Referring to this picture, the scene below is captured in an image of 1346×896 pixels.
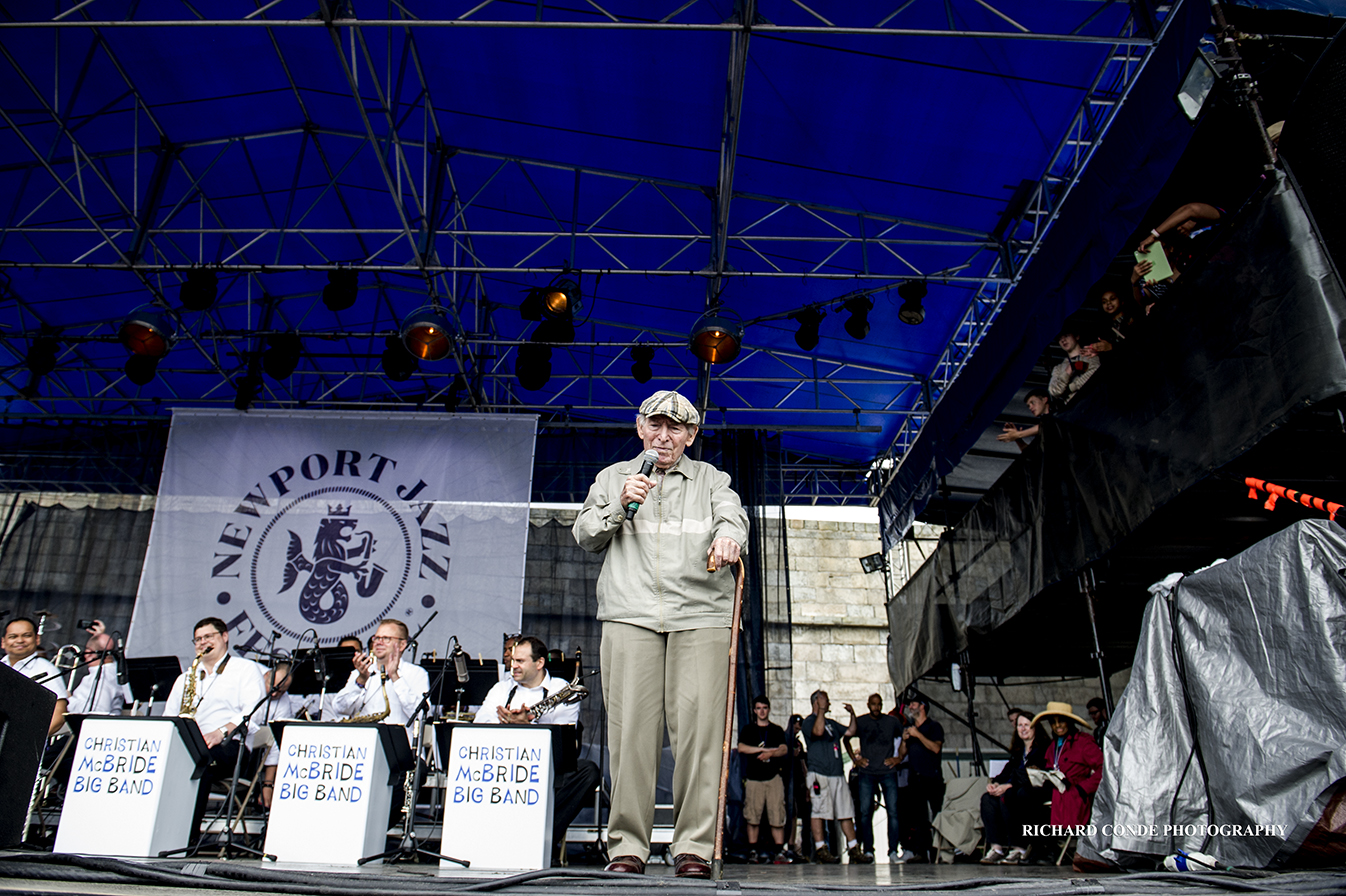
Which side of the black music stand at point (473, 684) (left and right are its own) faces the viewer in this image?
back

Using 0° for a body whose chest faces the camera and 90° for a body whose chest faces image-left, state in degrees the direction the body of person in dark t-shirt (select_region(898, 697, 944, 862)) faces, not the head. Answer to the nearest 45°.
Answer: approximately 45°

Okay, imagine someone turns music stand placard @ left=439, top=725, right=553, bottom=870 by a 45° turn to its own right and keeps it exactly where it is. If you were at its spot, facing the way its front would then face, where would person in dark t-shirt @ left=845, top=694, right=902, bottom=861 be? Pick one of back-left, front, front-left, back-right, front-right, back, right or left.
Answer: back

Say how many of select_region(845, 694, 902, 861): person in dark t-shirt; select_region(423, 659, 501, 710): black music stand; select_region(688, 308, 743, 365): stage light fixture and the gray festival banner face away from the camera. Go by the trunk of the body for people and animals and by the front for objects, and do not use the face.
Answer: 1

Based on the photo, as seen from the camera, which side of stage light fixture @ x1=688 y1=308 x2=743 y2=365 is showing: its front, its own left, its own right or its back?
front

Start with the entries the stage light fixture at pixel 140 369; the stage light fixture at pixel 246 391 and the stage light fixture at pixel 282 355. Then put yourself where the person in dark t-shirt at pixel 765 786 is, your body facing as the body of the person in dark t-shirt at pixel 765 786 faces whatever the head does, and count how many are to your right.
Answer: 3

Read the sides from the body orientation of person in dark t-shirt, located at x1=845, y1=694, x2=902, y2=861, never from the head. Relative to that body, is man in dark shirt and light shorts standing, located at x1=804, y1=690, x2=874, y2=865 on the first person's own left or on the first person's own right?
on the first person's own right

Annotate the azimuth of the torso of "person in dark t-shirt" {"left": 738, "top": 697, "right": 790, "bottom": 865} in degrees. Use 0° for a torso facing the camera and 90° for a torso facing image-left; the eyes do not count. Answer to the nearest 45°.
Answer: approximately 0°

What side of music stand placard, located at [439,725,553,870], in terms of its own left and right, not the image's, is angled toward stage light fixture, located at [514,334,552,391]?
back

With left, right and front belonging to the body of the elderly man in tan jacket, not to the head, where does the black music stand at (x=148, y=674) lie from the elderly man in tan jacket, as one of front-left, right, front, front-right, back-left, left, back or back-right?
back-right
